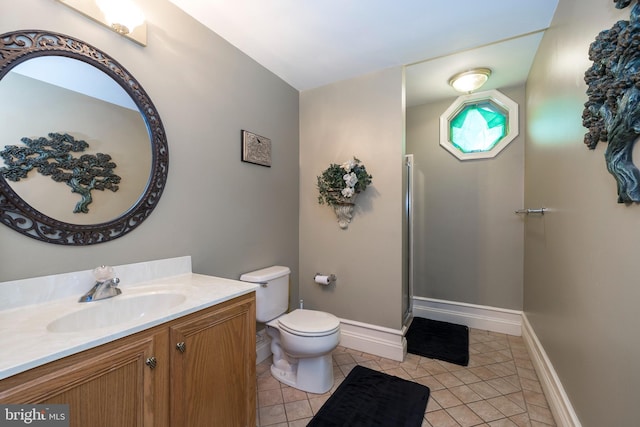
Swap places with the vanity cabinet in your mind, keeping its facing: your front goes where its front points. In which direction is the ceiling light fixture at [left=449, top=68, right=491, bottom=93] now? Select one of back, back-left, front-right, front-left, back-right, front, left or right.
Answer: front-left

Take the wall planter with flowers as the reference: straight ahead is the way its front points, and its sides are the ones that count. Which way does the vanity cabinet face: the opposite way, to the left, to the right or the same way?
to the left

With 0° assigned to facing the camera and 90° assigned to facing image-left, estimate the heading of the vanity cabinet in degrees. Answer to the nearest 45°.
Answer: approximately 315°

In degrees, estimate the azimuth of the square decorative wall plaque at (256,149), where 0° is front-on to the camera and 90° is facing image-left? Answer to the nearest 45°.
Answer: approximately 315°

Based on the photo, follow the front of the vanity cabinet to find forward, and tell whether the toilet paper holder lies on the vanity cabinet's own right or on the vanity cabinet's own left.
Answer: on the vanity cabinet's own left

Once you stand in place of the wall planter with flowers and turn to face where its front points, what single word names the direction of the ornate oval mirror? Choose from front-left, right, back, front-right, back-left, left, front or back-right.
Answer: front-right

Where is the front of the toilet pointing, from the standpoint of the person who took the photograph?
facing the viewer and to the right of the viewer

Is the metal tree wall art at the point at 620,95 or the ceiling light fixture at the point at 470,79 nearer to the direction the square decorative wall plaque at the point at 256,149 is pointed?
the metal tree wall art

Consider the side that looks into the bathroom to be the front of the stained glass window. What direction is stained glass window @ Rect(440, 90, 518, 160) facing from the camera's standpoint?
toward the camera

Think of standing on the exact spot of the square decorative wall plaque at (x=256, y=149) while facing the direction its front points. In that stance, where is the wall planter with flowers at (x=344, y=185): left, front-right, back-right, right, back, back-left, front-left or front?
front-left

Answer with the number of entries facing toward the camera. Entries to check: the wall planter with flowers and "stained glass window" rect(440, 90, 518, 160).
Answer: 2

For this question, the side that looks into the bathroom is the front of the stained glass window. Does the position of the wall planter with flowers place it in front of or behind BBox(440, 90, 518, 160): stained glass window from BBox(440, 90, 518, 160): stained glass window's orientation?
in front

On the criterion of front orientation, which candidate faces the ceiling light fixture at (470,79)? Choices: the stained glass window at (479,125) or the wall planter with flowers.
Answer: the stained glass window
